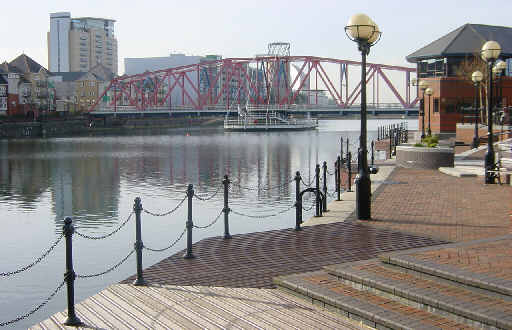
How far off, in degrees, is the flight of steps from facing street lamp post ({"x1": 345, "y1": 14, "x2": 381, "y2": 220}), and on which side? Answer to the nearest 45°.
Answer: approximately 135° to its right

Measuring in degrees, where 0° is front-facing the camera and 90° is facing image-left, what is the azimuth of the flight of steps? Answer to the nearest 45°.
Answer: approximately 45°
